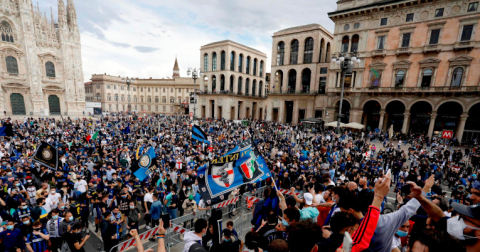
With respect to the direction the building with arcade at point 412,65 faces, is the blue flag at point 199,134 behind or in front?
in front

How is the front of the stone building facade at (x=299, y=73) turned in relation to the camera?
facing the viewer and to the left of the viewer

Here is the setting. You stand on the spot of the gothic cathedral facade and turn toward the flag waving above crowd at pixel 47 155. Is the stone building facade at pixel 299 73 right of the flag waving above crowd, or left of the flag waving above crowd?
left

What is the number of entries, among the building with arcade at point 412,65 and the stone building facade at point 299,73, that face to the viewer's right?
0

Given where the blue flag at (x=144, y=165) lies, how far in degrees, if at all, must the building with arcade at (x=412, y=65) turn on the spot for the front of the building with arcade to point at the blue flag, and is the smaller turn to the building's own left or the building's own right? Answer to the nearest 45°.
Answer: approximately 45° to the building's own left

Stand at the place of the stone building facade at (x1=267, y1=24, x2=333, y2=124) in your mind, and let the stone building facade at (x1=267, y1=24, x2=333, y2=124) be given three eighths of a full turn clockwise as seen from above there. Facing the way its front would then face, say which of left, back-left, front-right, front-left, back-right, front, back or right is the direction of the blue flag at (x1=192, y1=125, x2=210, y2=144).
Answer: back

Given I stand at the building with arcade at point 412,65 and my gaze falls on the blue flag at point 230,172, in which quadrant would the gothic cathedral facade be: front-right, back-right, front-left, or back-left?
front-right

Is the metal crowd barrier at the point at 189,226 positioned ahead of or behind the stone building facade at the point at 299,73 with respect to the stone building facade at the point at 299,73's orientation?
ahead

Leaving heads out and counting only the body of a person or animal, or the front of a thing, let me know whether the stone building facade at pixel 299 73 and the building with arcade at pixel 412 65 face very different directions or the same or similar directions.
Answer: same or similar directions

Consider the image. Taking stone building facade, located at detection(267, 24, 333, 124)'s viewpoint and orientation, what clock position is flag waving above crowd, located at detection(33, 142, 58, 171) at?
The flag waving above crowd is roughly at 11 o'clock from the stone building facade.

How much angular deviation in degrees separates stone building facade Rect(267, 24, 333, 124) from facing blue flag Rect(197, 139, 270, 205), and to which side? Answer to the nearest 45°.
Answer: approximately 45° to its left

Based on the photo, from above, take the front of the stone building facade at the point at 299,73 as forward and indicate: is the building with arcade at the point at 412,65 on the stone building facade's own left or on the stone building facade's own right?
on the stone building facade's own left
